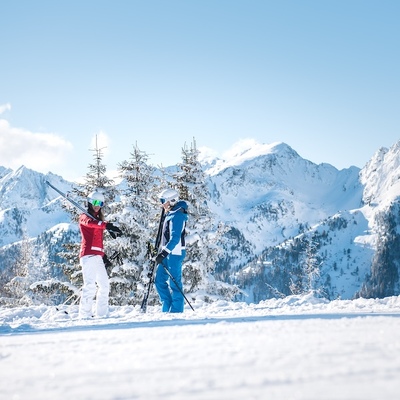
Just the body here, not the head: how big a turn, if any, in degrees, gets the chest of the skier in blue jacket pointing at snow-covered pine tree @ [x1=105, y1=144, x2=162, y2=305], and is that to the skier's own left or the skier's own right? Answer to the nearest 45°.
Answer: approximately 90° to the skier's own right

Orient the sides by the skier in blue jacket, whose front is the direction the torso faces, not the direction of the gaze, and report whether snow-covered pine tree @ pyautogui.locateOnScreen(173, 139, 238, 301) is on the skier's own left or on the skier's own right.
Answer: on the skier's own right

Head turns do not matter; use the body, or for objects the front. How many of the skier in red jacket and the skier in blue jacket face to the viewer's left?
1

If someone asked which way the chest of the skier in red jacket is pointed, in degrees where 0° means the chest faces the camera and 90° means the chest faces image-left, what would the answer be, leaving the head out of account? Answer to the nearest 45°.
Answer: approximately 315°

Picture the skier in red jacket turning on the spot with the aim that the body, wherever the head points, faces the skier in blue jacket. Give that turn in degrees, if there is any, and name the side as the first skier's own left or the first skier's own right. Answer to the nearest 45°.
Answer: approximately 45° to the first skier's own left

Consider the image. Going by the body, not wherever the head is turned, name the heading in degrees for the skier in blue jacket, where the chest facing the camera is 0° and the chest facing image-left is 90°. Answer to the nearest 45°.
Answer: approximately 90°

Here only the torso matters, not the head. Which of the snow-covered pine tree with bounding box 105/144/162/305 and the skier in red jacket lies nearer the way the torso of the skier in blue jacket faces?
the skier in red jacket

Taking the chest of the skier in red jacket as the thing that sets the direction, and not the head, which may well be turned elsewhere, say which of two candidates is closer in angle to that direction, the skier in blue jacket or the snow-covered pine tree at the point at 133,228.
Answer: the skier in blue jacket

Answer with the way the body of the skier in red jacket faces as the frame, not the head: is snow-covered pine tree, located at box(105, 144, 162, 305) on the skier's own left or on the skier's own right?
on the skier's own left

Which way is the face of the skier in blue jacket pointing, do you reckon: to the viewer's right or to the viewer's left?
to the viewer's left

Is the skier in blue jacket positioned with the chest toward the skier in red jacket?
yes
